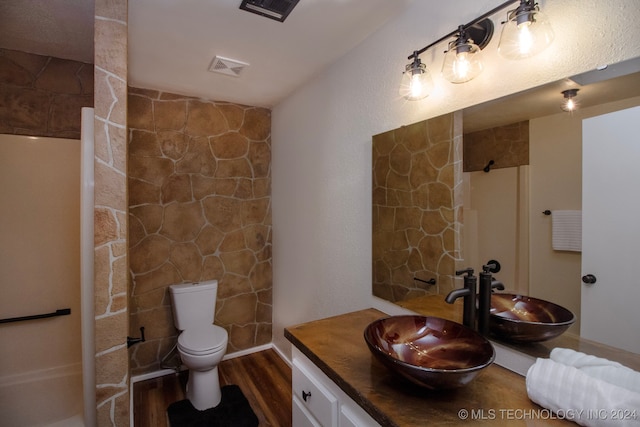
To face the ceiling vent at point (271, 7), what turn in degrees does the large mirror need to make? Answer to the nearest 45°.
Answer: approximately 45° to its right

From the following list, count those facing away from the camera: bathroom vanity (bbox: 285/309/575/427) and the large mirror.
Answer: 0

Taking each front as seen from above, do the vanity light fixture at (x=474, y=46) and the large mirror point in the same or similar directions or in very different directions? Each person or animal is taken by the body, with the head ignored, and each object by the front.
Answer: same or similar directions

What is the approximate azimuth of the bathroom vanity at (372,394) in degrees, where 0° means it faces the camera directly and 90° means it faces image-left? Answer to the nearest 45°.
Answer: approximately 45°

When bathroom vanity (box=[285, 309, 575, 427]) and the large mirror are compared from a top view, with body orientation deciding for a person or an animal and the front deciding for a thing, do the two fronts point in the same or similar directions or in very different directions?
same or similar directions

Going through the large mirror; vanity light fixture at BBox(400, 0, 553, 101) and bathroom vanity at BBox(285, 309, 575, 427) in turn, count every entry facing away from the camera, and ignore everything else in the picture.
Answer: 0

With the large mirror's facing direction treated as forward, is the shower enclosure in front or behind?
in front

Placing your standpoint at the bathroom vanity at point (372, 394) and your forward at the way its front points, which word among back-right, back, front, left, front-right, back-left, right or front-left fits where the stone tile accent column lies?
front-right

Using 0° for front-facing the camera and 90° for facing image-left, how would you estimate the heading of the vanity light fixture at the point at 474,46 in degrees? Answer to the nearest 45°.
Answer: approximately 45°

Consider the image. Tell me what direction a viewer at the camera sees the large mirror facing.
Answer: facing the viewer and to the left of the viewer

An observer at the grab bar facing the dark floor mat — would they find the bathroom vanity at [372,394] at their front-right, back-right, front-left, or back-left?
front-right

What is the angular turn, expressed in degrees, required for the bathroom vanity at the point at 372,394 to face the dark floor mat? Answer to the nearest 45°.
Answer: approximately 90° to its right
